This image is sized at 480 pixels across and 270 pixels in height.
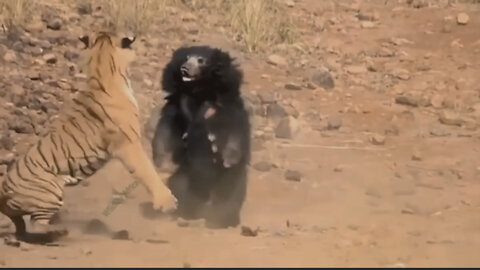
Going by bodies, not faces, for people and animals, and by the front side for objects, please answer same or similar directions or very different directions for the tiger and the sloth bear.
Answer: very different directions

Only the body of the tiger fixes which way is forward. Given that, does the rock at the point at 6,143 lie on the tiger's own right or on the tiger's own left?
on the tiger's own left

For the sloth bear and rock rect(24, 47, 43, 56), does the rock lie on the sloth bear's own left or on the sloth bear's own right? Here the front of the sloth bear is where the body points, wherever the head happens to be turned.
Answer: on the sloth bear's own right

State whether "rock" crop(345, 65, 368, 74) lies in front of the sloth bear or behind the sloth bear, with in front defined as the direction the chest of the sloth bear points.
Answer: behind

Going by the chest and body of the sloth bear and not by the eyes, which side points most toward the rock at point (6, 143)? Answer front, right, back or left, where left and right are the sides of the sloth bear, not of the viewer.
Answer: right

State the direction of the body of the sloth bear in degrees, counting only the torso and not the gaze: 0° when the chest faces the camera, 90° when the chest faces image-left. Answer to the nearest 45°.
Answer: approximately 45°

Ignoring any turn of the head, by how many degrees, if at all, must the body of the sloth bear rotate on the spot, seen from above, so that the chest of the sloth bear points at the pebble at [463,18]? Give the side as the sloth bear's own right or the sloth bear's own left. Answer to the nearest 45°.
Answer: approximately 180°

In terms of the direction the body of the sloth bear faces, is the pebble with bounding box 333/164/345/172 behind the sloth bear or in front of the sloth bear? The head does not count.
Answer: behind

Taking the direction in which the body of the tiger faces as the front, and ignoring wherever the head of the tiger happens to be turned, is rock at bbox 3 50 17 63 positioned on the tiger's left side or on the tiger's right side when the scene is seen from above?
on the tiger's left side

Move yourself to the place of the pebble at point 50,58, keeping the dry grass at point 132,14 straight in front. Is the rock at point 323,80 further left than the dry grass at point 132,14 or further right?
right

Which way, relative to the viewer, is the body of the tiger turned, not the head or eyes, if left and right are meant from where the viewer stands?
facing away from the viewer and to the right of the viewer
